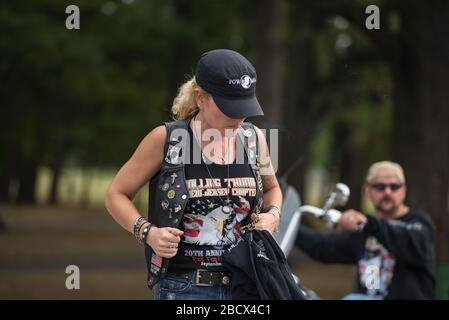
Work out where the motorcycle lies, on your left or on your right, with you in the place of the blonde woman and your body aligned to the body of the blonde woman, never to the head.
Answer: on your left

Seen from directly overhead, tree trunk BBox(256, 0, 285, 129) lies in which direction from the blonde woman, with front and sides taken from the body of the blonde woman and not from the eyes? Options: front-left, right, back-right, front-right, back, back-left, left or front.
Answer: back-left

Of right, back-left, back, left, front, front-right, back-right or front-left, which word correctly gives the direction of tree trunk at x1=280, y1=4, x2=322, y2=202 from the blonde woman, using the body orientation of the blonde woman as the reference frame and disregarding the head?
back-left

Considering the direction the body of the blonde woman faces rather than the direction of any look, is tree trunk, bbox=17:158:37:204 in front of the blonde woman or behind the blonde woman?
behind

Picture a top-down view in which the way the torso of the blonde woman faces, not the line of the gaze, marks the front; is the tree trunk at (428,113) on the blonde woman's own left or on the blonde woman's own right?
on the blonde woman's own left

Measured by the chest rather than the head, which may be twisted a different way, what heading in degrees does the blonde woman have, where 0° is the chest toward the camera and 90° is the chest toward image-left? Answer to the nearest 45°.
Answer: approximately 315°

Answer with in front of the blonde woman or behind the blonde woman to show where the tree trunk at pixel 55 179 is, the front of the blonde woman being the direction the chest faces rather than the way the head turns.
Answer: behind

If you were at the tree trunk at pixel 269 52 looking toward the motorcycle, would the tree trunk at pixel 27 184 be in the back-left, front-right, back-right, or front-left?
back-right

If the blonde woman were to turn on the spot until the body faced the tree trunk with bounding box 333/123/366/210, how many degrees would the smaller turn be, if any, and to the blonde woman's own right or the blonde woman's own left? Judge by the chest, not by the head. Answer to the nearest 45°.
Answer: approximately 135° to the blonde woman's own left
